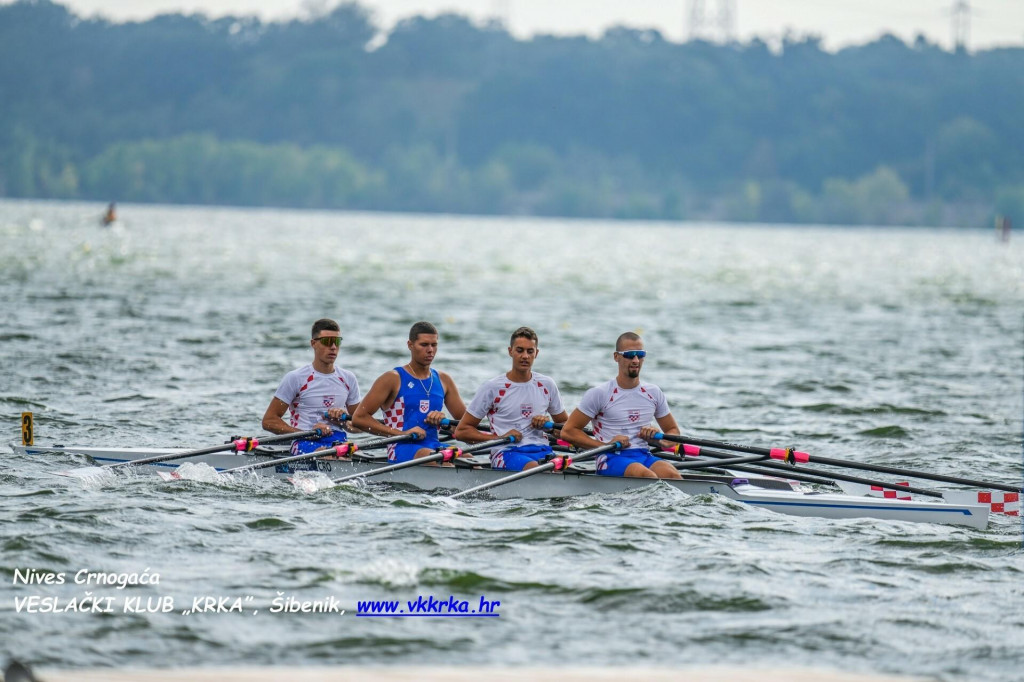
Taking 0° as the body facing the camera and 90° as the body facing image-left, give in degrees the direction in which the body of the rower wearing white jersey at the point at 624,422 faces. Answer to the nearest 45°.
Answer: approximately 315°

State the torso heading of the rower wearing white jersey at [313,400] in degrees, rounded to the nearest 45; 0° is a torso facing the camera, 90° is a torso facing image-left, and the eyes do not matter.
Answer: approximately 315°

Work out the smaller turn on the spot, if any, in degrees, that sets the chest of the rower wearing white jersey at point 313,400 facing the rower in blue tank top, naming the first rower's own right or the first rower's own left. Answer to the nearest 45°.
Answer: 0° — they already face them

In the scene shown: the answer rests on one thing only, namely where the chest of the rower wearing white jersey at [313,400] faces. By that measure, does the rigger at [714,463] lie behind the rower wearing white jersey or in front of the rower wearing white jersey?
in front

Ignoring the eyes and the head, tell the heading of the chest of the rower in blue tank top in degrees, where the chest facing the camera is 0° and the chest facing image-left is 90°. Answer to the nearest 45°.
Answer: approximately 315°

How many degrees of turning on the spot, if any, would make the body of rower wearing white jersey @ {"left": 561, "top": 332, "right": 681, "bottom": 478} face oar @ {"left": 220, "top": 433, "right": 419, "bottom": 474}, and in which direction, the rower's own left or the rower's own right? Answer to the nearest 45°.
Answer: approximately 135° to the rower's own right

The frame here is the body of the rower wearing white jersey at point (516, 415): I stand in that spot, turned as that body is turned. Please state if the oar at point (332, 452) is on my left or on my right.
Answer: on my right

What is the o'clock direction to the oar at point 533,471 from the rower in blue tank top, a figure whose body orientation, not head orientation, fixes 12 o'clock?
The oar is roughly at 12 o'clock from the rower in blue tank top.

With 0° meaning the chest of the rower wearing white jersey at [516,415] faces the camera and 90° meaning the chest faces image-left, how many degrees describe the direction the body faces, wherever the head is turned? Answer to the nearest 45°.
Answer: approximately 315°

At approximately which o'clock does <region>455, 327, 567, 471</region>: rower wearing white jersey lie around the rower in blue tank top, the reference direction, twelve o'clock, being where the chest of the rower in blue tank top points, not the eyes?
The rower wearing white jersey is roughly at 11 o'clock from the rower in blue tank top.

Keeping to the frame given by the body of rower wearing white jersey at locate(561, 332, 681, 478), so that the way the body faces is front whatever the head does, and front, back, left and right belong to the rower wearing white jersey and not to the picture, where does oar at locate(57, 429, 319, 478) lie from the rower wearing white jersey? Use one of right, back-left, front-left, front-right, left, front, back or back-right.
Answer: back-right

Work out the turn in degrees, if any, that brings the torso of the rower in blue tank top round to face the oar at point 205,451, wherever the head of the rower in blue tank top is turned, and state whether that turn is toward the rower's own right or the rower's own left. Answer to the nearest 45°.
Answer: approximately 135° to the rower's own right

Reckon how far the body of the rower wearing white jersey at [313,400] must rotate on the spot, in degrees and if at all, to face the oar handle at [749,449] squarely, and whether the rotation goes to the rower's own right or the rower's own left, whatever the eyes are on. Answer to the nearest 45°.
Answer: approximately 45° to the rower's own left

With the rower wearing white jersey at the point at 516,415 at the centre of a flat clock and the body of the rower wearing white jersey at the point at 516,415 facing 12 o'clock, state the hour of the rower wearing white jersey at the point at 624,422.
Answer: the rower wearing white jersey at the point at 624,422 is roughly at 11 o'clock from the rower wearing white jersey at the point at 516,415.
